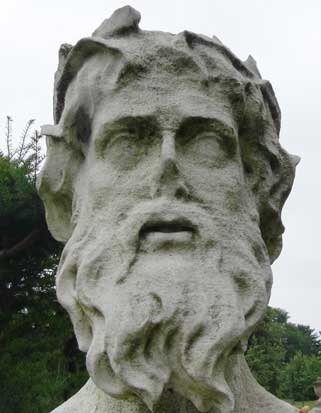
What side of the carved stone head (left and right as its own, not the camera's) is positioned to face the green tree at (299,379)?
back

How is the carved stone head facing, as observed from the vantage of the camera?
facing the viewer
